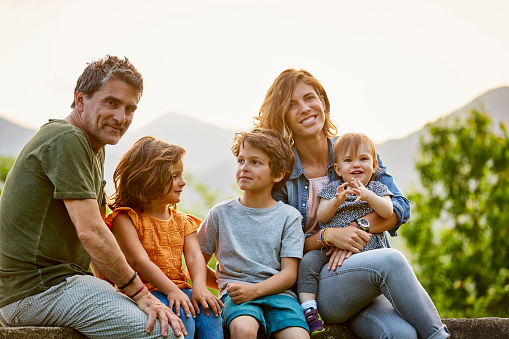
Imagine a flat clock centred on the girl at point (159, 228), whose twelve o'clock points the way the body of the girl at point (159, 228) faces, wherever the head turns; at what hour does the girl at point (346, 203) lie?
the girl at point (346, 203) is roughly at 10 o'clock from the girl at point (159, 228).

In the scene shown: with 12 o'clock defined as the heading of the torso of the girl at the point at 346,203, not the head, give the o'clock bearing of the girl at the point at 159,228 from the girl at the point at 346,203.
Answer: the girl at the point at 159,228 is roughly at 2 o'clock from the girl at the point at 346,203.

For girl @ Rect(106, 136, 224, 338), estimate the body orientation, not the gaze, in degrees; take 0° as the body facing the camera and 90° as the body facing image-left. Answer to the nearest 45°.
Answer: approximately 315°

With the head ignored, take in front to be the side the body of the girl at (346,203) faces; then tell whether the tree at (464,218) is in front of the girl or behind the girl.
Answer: behind

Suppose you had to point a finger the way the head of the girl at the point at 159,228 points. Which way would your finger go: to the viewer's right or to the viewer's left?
to the viewer's right

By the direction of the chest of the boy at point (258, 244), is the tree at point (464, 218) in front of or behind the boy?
behind

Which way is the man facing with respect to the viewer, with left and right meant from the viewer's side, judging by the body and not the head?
facing to the right of the viewer
